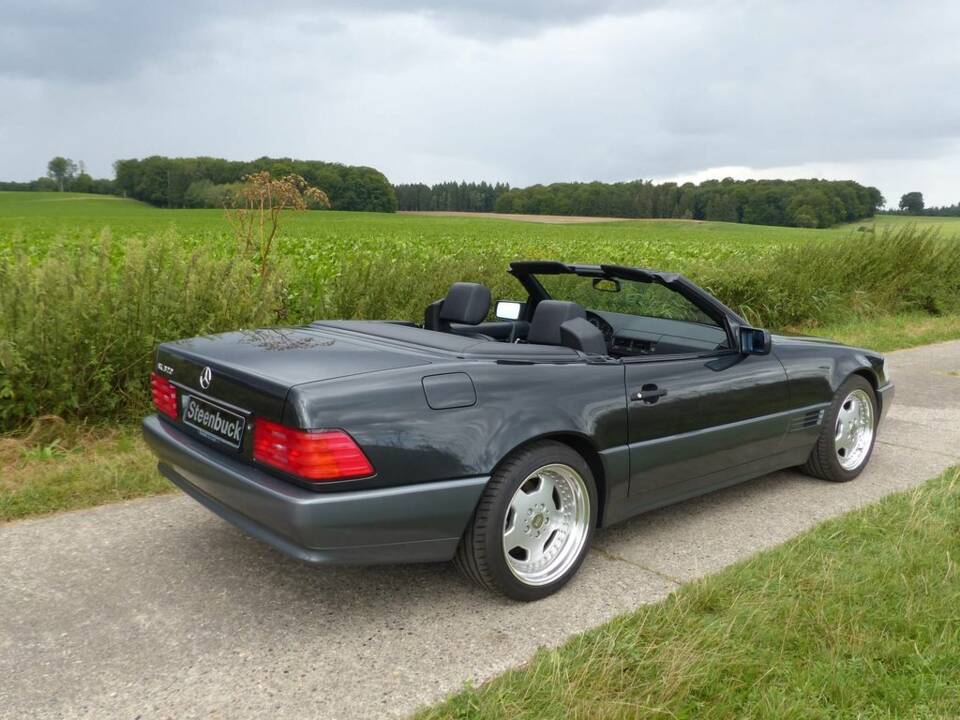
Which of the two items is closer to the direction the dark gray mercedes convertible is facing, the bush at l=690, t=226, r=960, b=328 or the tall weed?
the bush

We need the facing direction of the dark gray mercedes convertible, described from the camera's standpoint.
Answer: facing away from the viewer and to the right of the viewer

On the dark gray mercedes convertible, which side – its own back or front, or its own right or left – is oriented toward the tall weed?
left

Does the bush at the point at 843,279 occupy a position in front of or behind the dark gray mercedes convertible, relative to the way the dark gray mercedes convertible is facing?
in front

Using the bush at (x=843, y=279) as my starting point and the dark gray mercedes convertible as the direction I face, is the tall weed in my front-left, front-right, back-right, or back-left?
front-right
